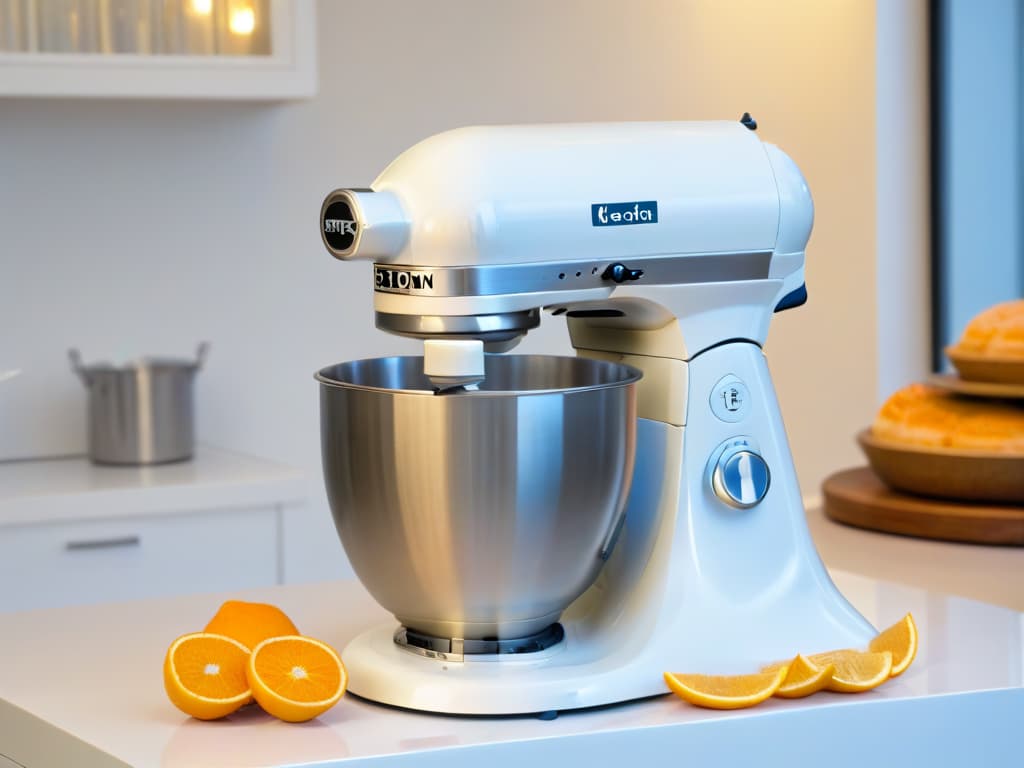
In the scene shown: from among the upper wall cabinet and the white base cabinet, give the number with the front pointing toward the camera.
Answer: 2

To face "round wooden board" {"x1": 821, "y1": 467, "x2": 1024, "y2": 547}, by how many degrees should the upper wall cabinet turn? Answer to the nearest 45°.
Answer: approximately 45° to its left

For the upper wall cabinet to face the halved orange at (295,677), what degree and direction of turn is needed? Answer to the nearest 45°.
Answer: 0° — it already faces it

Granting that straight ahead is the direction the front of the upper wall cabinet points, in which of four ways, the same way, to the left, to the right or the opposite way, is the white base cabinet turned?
the same way

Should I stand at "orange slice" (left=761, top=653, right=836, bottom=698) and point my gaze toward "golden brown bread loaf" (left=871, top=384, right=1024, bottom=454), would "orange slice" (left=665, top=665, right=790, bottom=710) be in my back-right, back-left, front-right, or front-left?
back-left

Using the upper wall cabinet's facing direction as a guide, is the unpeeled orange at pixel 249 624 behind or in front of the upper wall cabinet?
in front

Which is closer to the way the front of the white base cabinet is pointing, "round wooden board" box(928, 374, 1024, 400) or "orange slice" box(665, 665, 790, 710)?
the orange slice

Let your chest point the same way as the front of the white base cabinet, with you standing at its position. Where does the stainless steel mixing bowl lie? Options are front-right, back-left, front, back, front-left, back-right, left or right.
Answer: front

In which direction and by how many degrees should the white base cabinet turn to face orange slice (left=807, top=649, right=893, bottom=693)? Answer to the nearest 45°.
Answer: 0° — it already faces it

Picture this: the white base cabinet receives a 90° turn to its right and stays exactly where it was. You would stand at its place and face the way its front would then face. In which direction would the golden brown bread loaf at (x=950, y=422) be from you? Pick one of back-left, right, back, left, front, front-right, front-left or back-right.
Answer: back-left

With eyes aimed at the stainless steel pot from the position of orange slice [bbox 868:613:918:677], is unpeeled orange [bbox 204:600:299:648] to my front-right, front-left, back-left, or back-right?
front-left

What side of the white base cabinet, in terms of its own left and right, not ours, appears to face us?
front

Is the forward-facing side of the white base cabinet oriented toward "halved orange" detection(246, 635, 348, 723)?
yes

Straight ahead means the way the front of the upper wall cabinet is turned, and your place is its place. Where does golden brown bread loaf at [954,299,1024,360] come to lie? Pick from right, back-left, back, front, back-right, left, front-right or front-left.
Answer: front-left

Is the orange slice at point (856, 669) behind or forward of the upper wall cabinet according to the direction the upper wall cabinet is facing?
forward

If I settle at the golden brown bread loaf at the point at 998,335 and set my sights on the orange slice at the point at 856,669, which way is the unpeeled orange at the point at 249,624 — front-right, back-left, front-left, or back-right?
front-right

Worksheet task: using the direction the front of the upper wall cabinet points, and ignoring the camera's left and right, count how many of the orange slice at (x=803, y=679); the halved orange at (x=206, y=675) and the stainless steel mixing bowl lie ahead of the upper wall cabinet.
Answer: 3
